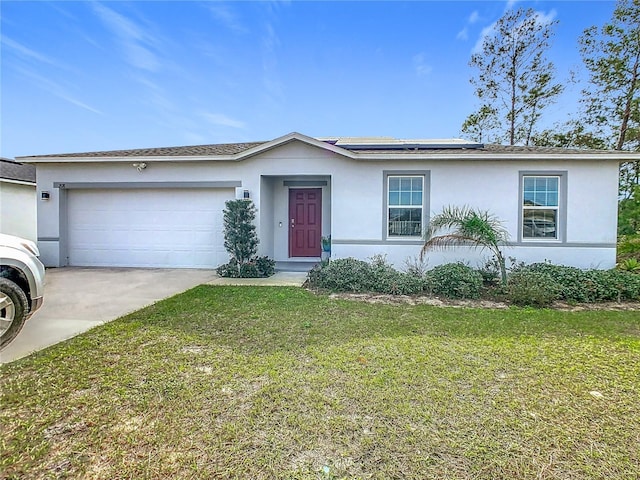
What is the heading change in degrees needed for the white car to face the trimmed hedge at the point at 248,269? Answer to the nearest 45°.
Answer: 0° — it already faces it

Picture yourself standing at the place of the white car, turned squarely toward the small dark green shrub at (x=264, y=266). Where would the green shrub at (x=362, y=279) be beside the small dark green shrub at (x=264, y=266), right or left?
right

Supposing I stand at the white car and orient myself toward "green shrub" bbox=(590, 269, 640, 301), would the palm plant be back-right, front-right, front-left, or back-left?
front-left

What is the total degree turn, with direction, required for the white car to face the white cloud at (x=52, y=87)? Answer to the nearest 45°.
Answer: approximately 45° to its left

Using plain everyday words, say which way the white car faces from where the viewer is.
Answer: facing away from the viewer and to the right of the viewer

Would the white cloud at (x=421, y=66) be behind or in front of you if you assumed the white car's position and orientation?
in front
